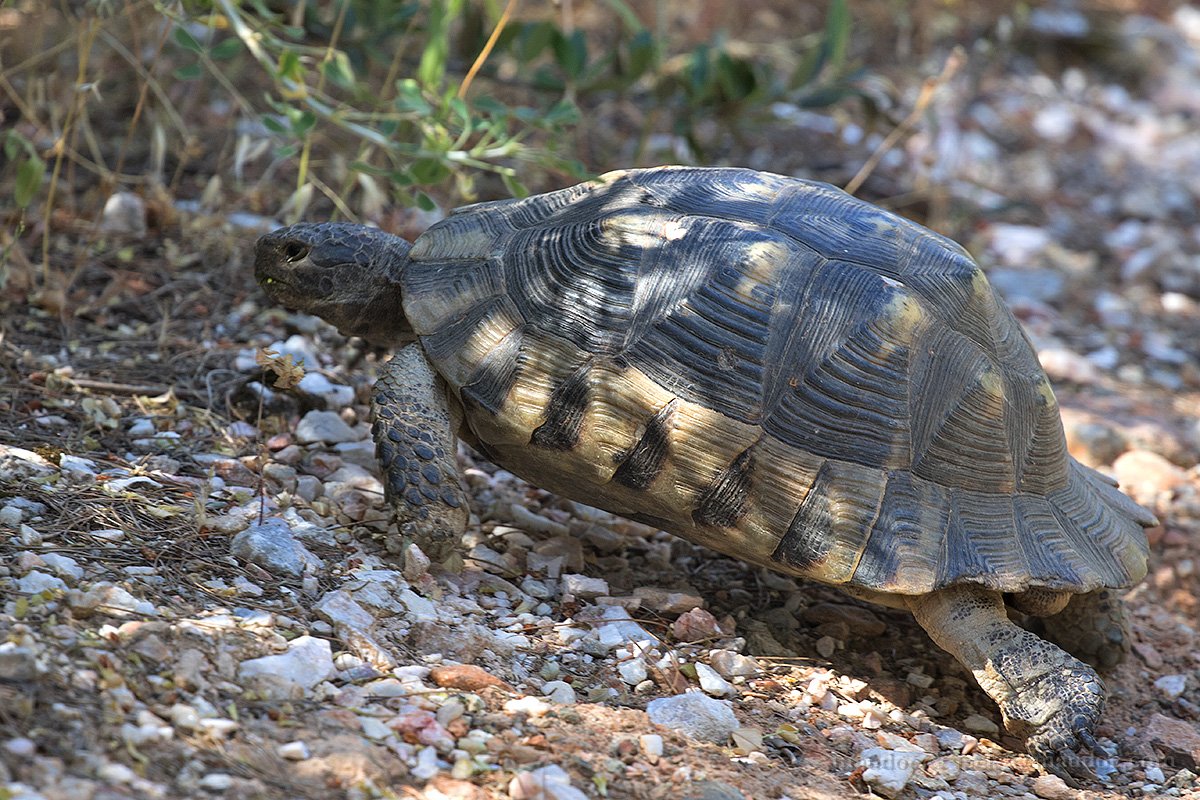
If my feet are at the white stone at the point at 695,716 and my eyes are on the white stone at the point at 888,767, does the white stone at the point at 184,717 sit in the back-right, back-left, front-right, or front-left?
back-right

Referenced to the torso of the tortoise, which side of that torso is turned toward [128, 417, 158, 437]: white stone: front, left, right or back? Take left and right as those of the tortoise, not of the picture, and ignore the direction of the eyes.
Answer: front

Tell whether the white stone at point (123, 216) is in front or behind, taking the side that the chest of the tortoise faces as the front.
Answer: in front

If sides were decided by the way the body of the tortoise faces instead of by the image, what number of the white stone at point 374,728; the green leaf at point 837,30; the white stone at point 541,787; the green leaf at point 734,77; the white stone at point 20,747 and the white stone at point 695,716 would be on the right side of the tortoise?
2

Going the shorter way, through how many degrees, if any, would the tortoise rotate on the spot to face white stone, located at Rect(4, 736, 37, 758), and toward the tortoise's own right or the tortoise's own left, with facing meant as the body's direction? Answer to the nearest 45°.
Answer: approximately 45° to the tortoise's own left

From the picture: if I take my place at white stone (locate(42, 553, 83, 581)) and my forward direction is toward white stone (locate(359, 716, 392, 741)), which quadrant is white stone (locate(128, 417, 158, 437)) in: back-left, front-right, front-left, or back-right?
back-left

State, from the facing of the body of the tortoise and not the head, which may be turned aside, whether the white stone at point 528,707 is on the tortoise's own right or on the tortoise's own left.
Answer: on the tortoise's own left

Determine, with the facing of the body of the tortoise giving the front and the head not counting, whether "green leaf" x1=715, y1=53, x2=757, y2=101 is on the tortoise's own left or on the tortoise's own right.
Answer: on the tortoise's own right

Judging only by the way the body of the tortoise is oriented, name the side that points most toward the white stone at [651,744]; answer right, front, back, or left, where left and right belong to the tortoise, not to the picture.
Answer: left

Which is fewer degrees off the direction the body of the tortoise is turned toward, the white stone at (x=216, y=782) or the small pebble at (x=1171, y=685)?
the white stone

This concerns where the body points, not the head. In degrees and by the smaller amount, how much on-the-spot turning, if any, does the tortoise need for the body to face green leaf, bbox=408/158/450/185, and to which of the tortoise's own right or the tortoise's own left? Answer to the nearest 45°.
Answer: approximately 45° to the tortoise's own right

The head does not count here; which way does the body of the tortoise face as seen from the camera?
to the viewer's left

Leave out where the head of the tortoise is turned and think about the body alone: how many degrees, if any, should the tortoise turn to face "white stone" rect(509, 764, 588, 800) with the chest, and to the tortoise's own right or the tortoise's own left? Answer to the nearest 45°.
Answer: approximately 90° to the tortoise's own left

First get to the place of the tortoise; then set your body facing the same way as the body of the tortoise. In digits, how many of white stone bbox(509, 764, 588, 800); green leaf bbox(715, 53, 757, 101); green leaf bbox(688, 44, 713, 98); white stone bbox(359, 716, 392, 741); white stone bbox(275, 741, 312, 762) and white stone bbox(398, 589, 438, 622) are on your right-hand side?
2
